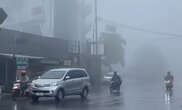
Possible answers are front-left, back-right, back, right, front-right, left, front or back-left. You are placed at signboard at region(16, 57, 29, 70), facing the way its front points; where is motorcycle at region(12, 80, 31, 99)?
front

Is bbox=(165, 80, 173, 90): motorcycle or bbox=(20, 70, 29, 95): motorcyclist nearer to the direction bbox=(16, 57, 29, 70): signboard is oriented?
the motorcyclist

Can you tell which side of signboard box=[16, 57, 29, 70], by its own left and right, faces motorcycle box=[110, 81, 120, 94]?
left

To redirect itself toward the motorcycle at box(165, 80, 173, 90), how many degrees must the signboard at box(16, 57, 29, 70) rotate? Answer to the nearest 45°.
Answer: approximately 45° to its left

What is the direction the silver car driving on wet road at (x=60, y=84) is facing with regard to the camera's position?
facing the viewer and to the left of the viewer

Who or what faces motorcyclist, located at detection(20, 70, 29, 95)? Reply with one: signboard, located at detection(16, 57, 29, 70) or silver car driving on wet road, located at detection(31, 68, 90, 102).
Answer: the signboard

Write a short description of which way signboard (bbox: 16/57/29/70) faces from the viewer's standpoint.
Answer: facing the viewer

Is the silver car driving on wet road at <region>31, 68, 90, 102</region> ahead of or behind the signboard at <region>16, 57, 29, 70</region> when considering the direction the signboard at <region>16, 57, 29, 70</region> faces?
ahead

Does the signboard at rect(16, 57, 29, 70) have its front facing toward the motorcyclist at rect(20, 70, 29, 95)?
yes

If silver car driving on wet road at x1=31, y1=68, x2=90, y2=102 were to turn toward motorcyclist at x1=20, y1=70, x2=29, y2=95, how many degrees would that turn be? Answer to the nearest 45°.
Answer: approximately 90° to its right

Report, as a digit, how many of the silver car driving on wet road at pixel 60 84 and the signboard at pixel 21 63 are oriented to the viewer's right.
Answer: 0
